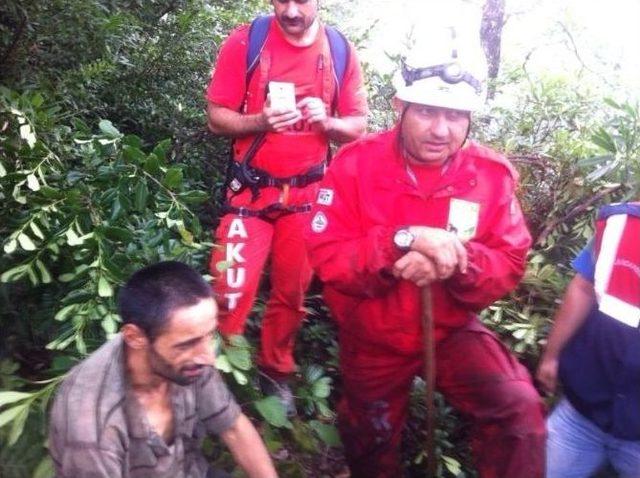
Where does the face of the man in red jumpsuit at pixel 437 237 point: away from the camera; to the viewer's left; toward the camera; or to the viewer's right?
toward the camera

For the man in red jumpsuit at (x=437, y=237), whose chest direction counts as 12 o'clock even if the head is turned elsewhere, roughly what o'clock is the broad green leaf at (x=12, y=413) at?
The broad green leaf is roughly at 2 o'clock from the man in red jumpsuit.

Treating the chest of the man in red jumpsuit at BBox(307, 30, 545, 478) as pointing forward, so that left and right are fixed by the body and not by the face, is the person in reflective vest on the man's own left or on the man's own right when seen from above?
on the man's own left

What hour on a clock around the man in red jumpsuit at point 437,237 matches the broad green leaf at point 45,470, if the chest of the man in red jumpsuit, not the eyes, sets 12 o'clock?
The broad green leaf is roughly at 2 o'clock from the man in red jumpsuit.

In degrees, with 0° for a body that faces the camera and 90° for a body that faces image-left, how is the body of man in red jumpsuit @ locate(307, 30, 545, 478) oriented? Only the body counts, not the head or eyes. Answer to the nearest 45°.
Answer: approximately 0°

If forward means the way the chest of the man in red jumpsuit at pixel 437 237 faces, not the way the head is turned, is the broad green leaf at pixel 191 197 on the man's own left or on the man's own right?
on the man's own right

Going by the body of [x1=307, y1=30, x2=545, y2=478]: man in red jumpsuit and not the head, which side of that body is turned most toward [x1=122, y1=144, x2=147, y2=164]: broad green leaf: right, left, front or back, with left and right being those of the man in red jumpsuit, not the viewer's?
right

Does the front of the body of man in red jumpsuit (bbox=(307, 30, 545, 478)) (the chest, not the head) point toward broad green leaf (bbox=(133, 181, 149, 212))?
no

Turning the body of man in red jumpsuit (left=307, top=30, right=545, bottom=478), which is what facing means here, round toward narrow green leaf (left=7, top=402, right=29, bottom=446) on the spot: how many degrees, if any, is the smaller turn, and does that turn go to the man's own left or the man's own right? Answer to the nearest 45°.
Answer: approximately 45° to the man's own right

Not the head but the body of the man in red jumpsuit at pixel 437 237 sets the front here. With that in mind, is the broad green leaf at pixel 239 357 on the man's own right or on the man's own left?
on the man's own right

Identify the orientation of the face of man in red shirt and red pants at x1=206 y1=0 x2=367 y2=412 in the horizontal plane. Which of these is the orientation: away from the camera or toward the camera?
toward the camera

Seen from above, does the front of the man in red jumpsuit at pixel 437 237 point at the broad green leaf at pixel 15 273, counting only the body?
no
